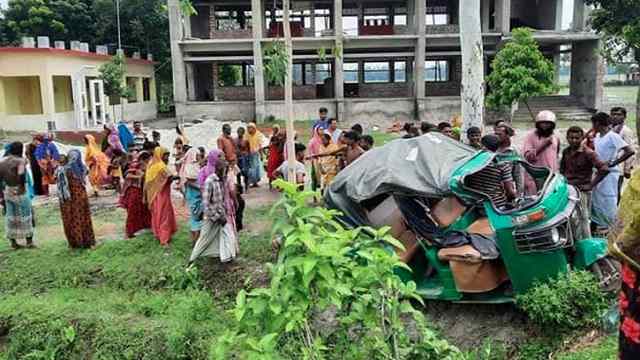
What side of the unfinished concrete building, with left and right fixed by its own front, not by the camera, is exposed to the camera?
front

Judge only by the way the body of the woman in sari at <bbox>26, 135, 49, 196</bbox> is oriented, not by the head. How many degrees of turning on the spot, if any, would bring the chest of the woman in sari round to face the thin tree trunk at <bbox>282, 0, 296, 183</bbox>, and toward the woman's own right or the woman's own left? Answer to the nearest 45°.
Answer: approximately 45° to the woman's own right

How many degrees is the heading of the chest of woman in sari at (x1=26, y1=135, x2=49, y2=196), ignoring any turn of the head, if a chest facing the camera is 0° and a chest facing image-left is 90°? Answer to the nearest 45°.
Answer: approximately 270°

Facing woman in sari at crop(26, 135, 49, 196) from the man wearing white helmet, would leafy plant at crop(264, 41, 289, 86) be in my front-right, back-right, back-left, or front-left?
front-right

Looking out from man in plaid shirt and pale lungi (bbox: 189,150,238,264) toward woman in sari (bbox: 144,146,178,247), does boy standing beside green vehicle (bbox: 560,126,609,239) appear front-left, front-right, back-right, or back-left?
back-right

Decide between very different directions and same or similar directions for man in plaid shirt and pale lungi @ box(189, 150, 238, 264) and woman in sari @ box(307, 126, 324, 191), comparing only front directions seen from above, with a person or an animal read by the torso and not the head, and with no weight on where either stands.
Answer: same or similar directions

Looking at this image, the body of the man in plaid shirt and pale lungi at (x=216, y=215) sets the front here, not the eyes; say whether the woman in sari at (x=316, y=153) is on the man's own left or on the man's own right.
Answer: on the man's own left

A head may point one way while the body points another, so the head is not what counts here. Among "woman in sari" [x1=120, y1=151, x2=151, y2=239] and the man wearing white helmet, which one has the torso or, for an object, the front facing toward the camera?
the man wearing white helmet

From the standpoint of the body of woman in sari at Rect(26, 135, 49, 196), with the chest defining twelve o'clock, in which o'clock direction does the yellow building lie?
The yellow building is roughly at 9 o'clock from the woman in sari.
